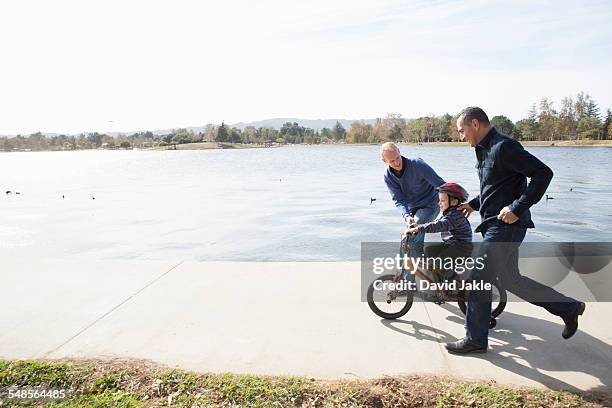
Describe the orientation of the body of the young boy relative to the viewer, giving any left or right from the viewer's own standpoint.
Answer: facing to the left of the viewer

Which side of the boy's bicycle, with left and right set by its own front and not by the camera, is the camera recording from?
left

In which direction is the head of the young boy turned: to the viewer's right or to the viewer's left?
to the viewer's left

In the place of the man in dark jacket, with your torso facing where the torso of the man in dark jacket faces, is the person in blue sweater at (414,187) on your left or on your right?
on your right

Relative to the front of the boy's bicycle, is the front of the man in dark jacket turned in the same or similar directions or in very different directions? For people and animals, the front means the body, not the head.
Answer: same or similar directions

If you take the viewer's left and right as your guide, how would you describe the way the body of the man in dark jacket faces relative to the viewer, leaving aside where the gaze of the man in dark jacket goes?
facing to the left of the viewer

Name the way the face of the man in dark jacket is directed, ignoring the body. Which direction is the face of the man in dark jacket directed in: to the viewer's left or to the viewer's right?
to the viewer's left

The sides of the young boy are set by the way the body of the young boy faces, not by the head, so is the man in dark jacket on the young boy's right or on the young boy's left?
on the young boy's left
